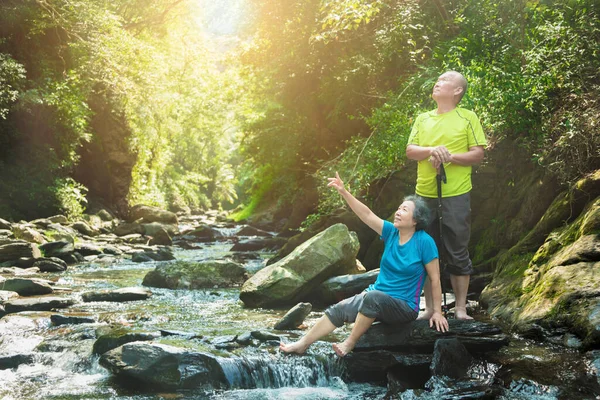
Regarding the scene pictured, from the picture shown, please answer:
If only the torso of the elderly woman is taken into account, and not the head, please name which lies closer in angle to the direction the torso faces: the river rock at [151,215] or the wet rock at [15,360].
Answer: the wet rock

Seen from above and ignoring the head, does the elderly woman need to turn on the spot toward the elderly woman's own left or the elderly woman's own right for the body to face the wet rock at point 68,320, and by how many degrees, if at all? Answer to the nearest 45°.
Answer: approximately 90° to the elderly woman's own right

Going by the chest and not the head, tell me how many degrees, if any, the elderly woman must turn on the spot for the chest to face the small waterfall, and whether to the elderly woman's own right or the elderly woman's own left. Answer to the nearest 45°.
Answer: approximately 45° to the elderly woman's own right

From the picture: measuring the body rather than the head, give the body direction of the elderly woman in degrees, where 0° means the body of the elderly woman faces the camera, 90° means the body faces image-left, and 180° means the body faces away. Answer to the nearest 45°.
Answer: approximately 45°

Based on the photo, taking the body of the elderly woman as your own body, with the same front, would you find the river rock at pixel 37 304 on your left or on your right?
on your right

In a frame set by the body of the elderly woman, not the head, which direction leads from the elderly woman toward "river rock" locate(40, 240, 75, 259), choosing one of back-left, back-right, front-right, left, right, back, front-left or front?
right

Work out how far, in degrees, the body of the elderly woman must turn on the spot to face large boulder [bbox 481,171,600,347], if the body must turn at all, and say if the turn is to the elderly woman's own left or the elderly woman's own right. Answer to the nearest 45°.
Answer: approximately 180°

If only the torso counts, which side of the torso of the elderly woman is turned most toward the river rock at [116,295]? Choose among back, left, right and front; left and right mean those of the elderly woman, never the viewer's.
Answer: right

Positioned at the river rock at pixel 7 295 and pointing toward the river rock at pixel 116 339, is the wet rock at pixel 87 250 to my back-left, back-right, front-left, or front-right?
back-left

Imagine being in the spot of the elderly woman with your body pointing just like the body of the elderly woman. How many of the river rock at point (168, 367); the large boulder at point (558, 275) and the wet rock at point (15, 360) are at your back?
1
